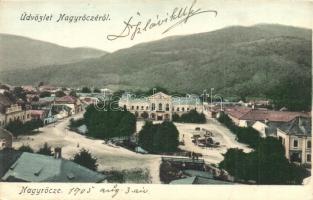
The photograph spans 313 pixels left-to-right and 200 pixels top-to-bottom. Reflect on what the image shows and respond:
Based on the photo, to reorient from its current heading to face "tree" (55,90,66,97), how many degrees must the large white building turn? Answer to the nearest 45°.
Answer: approximately 90° to its right

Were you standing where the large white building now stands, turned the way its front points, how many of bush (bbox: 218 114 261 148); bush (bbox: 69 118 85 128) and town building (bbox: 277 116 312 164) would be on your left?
2

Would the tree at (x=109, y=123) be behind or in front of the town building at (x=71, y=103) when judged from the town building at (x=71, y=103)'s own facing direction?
in front

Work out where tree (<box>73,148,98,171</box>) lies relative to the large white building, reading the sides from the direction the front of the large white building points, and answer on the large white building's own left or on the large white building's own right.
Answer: on the large white building's own right

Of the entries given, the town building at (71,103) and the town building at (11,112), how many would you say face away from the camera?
0

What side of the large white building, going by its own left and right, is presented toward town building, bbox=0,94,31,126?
right

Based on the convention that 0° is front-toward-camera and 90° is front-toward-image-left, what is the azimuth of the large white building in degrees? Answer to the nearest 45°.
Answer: approximately 0°

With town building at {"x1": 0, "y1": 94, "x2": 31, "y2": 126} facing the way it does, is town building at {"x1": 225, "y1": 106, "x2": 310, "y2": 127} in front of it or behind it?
in front

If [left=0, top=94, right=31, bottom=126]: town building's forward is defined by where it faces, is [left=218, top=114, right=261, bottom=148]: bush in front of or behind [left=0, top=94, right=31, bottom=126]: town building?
in front
